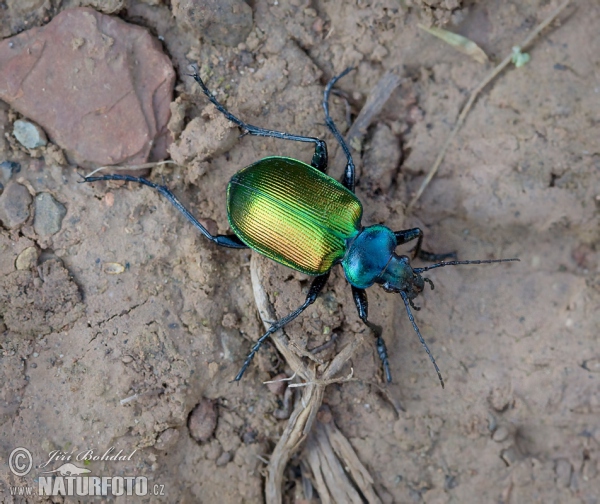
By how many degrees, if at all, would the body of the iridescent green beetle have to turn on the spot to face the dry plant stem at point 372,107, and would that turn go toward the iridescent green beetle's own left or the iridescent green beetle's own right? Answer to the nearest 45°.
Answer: approximately 135° to the iridescent green beetle's own left

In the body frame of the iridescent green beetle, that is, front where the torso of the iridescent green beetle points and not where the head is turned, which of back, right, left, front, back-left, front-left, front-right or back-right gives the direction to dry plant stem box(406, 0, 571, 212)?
left

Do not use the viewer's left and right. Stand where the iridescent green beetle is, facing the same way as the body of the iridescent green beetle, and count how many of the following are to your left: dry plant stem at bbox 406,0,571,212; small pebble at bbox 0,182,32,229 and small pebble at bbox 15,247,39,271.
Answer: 1

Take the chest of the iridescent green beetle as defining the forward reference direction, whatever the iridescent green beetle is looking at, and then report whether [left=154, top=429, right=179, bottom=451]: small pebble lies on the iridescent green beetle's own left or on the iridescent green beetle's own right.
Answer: on the iridescent green beetle's own right

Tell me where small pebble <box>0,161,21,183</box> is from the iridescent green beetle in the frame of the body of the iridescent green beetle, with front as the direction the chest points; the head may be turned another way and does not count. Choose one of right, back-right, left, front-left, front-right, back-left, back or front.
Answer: back-right

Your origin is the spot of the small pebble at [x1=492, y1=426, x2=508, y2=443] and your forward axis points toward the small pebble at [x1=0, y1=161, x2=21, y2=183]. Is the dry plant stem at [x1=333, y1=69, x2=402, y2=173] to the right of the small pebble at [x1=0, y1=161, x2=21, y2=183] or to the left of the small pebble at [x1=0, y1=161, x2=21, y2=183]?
right

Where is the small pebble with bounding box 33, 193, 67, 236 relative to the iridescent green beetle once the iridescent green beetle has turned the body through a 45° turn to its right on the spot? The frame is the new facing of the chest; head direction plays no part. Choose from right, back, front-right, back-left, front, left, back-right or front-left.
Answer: right

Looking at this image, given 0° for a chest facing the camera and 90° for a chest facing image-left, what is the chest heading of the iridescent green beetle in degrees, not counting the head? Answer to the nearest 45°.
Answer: approximately 315°

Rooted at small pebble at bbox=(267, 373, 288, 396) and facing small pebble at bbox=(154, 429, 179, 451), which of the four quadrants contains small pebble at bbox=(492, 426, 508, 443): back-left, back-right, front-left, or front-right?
back-left
